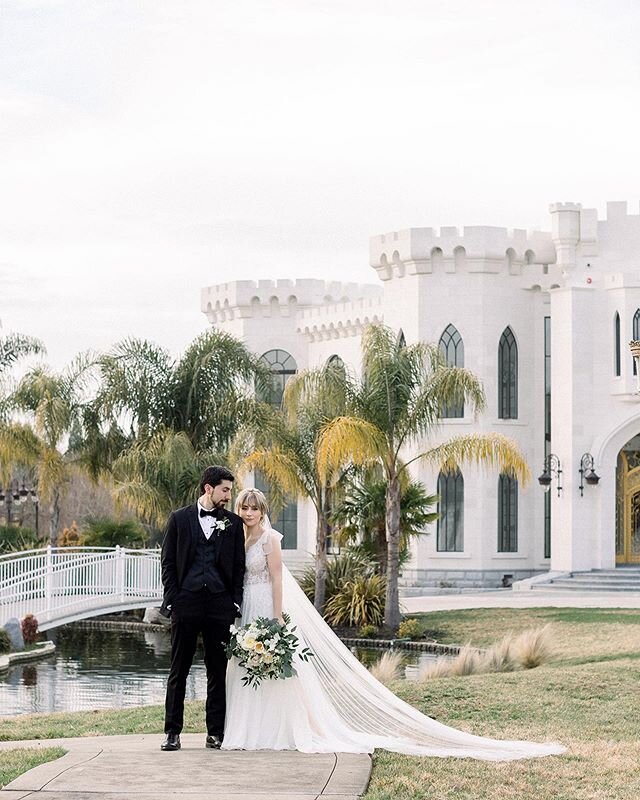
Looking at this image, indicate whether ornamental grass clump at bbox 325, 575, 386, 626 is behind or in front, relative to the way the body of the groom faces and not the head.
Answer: behind

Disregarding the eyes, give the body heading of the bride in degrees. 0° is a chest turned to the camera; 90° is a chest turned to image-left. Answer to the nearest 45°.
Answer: approximately 45°

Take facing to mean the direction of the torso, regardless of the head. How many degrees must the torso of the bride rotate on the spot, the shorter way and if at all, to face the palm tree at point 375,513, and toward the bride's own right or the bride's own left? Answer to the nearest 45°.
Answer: approximately 135° to the bride's own right

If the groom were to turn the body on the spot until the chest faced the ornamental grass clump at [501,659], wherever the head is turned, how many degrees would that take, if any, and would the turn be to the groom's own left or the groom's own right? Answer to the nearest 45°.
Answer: approximately 180°

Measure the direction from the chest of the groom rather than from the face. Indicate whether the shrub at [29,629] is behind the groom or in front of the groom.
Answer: behind

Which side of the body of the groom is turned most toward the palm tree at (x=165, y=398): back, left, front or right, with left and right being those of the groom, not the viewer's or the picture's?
back

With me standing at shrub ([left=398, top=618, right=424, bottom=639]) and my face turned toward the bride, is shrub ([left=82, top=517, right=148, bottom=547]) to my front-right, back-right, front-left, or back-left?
back-right

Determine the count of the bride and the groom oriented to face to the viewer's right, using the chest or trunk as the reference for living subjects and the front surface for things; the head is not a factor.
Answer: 0

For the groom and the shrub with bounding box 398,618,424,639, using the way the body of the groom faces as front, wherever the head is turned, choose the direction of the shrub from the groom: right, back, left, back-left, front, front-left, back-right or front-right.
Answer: back

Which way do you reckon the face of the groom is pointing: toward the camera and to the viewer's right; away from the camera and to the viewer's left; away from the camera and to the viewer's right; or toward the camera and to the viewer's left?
toward the camera and to the viewer's right

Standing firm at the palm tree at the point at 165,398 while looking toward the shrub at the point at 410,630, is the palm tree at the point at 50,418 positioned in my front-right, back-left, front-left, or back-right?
back-right
